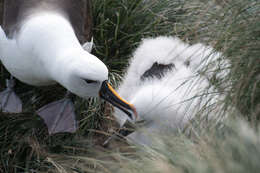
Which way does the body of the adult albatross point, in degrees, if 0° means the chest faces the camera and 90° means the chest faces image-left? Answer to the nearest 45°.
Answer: approximately 315°

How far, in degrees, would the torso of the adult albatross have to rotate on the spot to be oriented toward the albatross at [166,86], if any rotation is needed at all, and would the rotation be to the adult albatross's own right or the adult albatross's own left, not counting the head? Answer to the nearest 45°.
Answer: approximately 45° to the adult albatross's own left
